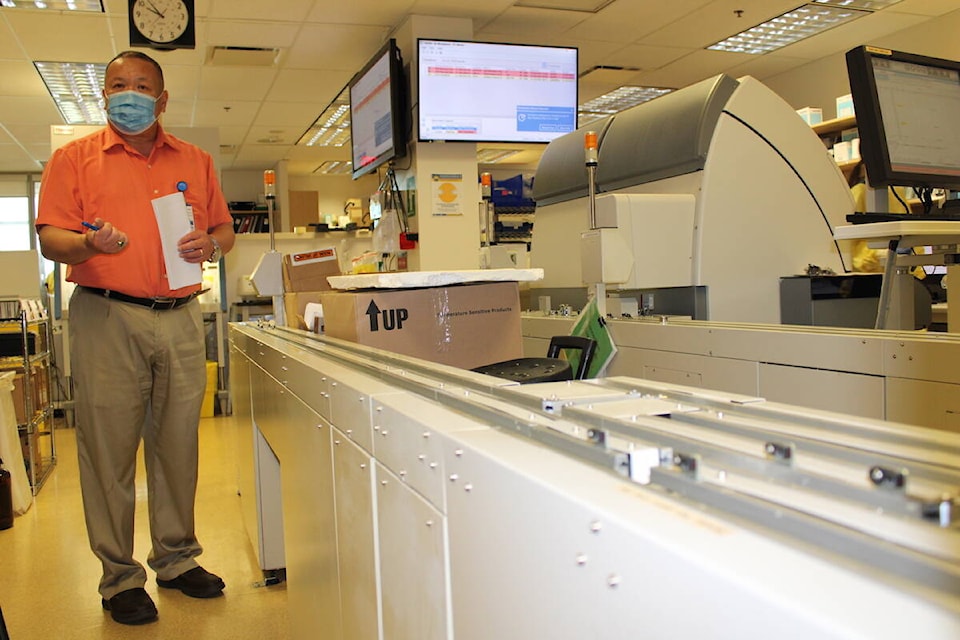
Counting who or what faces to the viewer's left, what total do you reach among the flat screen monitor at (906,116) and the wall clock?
0

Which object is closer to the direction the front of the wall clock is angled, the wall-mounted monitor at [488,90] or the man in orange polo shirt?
the man in orange polo shirt

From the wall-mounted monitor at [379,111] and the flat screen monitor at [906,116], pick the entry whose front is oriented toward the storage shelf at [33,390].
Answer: the wall-mounted monitor

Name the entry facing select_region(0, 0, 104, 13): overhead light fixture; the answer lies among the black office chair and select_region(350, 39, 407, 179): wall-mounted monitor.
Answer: the wall-mounted monitor

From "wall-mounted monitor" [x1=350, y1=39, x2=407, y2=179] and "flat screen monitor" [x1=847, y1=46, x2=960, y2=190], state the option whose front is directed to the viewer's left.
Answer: the wall-mounted monitor

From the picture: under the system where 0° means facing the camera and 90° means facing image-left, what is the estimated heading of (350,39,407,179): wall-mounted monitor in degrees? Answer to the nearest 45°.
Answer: approximately 90°

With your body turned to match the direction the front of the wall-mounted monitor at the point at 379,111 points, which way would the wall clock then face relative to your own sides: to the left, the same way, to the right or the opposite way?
to the left

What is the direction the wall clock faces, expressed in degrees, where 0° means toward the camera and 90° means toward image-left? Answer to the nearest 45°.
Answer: approximately 0°
